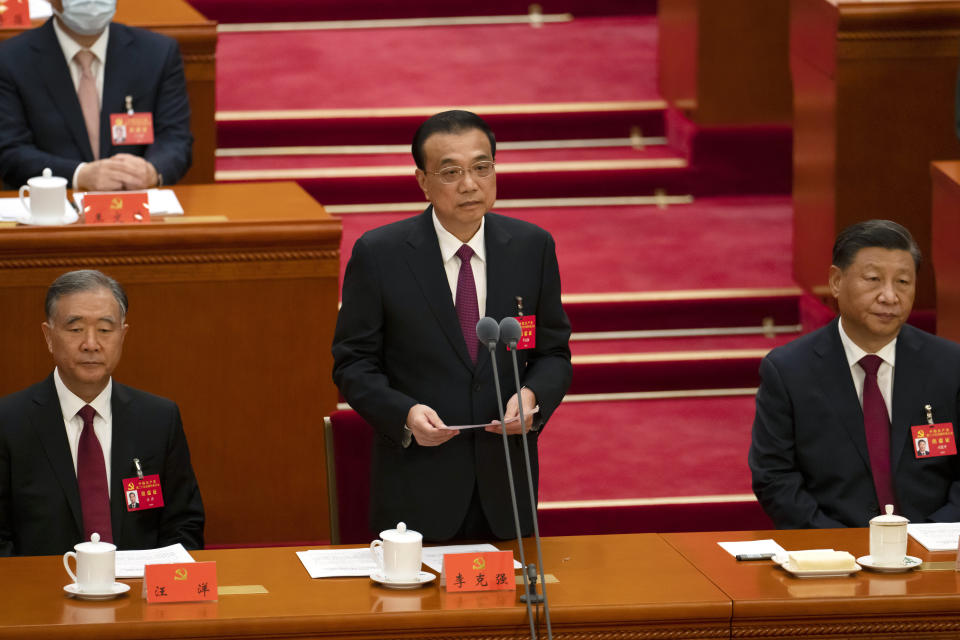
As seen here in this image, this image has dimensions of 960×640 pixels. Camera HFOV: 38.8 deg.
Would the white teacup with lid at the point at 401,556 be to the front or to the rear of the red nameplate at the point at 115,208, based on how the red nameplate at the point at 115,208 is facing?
to the front

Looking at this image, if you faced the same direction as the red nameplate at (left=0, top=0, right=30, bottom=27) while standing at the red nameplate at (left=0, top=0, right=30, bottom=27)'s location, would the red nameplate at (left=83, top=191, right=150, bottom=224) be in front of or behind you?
in front

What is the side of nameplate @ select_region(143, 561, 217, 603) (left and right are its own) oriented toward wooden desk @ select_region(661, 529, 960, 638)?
left

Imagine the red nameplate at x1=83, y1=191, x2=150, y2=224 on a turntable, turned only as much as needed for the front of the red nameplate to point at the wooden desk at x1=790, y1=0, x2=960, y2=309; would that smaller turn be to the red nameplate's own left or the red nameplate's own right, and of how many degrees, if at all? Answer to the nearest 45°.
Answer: approximately 90° to the red nameplate's own left

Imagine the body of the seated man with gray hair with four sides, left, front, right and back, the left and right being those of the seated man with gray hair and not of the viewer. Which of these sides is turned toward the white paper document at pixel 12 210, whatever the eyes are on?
back

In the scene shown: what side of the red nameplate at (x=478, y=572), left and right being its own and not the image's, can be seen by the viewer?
front

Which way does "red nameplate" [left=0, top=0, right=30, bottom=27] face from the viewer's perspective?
toward the camera

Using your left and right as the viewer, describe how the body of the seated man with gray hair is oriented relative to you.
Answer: facing the viewer

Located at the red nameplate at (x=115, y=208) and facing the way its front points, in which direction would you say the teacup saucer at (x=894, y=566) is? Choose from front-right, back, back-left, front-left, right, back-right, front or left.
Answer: front-left

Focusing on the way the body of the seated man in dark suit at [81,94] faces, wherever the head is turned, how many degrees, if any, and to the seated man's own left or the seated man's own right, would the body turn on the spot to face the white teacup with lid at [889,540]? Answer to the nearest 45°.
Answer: approximately 45° to the seated man's own left

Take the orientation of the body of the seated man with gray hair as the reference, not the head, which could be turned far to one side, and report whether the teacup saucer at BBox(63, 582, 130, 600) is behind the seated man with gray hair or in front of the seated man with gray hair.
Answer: in front
